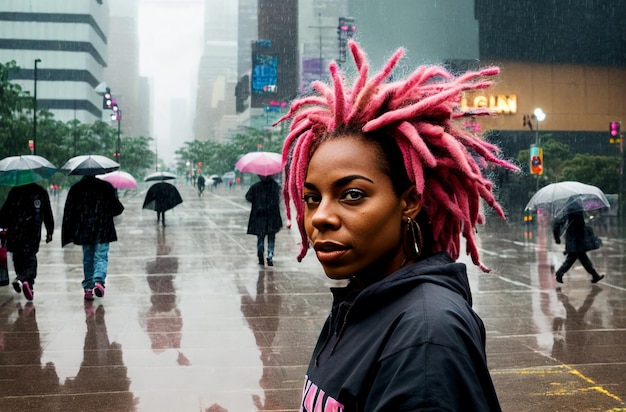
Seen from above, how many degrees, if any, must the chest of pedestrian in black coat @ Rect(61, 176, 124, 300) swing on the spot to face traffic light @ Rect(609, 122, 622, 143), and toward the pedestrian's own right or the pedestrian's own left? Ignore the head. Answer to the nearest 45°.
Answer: approximately 45° to the pedestrian's own right

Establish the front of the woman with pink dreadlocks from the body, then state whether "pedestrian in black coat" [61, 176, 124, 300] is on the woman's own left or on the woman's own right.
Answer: on the woman's own right

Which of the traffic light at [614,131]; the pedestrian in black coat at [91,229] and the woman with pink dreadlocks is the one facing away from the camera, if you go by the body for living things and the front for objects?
the pedestrian in black coat

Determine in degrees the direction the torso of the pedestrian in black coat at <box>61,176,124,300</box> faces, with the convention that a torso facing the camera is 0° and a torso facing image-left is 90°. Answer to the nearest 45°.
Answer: approximately 180°

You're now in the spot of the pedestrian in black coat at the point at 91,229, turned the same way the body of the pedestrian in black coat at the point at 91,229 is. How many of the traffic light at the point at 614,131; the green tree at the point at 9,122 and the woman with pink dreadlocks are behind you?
1

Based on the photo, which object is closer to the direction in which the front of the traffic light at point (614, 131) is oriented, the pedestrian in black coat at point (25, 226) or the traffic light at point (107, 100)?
the pedestrian in black coat

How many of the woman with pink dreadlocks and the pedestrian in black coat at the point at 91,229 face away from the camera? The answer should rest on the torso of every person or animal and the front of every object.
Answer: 1

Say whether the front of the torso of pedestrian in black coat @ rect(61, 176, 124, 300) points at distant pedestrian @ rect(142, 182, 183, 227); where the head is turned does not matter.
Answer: yes

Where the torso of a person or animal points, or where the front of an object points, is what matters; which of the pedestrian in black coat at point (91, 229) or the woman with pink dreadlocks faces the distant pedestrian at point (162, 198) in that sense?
the pedestrian in black coat

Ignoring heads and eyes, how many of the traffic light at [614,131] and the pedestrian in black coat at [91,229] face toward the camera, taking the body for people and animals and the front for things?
1

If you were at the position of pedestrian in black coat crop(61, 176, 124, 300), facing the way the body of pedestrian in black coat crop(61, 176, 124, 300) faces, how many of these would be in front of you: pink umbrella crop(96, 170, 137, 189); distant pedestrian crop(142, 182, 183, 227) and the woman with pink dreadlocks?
2
